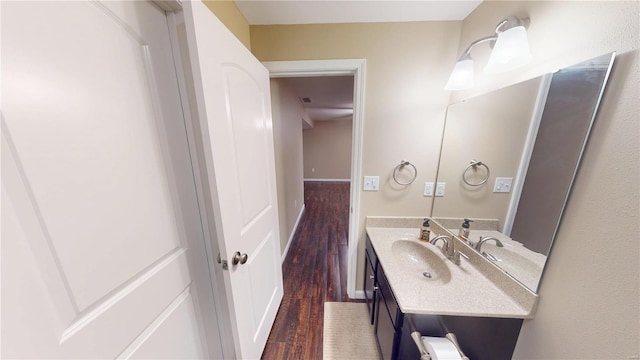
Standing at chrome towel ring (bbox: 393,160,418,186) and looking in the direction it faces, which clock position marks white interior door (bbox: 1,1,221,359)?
The white interior door is roughly at 1 o'clock from the chrome towel ring.

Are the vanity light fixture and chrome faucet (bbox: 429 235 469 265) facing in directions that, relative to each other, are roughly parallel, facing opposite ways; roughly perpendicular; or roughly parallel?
roughly parallel

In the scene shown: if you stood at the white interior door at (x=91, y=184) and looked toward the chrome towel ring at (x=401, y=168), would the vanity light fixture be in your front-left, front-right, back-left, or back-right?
front-right

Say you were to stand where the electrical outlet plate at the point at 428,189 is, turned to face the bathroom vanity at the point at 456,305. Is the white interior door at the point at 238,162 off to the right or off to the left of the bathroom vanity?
right

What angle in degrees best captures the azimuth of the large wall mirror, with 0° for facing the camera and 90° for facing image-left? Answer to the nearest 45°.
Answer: approximately 45°

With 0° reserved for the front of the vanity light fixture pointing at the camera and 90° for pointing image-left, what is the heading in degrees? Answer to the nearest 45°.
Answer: approximately 45°

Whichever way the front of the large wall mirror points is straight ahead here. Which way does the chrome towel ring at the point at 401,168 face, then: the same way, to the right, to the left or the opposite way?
to the left

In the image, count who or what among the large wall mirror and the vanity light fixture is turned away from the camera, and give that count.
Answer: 0

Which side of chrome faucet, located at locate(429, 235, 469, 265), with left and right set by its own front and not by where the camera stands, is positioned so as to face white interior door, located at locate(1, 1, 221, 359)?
front

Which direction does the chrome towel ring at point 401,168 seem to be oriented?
toward the camera

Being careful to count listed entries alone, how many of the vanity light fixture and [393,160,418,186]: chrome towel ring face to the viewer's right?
0
